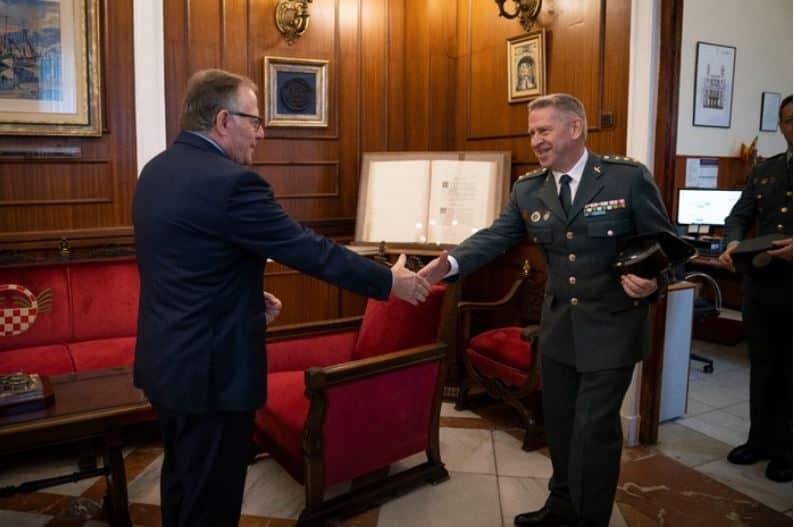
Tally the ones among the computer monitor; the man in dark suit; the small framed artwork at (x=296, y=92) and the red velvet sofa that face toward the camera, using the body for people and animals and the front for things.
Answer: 3

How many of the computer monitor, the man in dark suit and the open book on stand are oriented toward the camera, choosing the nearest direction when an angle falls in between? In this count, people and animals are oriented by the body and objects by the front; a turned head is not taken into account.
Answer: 2

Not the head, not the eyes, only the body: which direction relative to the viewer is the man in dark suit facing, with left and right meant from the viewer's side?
facing away from the viewer and to the right of the viewer

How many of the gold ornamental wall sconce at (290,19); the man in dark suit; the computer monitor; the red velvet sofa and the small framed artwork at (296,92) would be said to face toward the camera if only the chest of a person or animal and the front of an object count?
4

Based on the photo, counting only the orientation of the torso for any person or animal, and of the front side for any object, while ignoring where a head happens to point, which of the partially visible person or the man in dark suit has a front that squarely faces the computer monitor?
the man in dark suit

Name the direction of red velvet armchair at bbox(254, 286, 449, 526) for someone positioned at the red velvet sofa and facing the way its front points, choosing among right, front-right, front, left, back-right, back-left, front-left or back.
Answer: front-left

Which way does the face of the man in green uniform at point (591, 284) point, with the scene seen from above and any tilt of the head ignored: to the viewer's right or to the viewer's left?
to the viewer's left

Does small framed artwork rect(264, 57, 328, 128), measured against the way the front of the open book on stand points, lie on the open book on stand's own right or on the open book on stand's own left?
on the open book on stand's own right

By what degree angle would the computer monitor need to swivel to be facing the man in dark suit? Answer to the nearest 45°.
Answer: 0° — it already faces them

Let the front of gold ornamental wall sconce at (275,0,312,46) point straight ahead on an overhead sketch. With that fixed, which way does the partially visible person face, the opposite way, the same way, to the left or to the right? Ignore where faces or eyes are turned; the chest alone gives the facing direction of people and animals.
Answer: to the right

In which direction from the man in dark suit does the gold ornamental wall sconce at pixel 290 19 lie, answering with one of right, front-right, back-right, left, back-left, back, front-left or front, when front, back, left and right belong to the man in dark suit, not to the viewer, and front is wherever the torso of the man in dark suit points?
front-left
